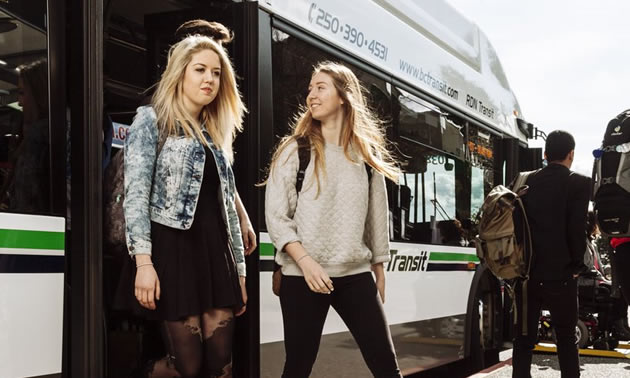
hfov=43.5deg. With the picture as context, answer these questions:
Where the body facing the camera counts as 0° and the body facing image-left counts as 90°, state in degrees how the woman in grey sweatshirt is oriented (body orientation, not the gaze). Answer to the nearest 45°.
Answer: approximately 0°

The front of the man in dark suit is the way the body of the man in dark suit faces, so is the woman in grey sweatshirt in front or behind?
behind

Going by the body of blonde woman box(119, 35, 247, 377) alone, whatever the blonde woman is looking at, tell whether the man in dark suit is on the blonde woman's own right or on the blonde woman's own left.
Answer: on the blonde woman's own left

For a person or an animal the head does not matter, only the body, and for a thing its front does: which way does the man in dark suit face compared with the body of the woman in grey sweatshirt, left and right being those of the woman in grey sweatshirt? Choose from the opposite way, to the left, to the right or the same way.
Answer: the opposite way

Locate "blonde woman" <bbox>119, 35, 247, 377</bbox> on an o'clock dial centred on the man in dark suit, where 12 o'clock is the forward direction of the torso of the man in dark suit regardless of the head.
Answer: The blonde woman is roughly at 7 o'clock from the man in dark suit.

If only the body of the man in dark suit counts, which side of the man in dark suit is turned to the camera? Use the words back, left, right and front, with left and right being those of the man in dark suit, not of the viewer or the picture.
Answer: back

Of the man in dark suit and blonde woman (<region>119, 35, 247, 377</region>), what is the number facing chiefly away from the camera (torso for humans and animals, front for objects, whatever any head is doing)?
1

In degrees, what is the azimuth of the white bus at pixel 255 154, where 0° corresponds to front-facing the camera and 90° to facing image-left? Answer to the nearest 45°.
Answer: approximately 225°

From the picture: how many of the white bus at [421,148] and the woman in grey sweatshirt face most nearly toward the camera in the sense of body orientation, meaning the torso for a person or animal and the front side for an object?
1

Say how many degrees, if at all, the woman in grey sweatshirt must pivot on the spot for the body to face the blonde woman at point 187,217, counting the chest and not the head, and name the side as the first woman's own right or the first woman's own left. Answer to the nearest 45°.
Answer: approximately 45° to the first woman's own right

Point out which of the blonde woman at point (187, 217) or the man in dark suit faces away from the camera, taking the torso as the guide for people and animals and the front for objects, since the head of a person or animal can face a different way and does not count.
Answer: the man in dark suit
